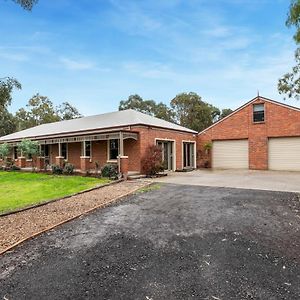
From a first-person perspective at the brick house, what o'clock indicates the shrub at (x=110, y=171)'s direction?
The shrub is roughly at 11 o'clock from the brick house.

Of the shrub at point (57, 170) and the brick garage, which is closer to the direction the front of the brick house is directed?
the shrub

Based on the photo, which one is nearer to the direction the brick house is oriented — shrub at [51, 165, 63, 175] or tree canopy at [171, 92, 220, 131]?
the shrub

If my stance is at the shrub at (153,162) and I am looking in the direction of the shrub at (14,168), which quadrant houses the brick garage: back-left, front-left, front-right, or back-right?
back-right

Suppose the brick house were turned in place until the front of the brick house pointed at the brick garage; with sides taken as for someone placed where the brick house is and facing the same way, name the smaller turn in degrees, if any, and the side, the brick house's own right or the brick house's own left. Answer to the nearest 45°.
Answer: approximately 135° to the brick house's own left

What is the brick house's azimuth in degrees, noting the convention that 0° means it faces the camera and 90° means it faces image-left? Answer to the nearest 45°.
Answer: approximately 45°

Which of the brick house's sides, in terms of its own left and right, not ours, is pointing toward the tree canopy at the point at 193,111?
back
